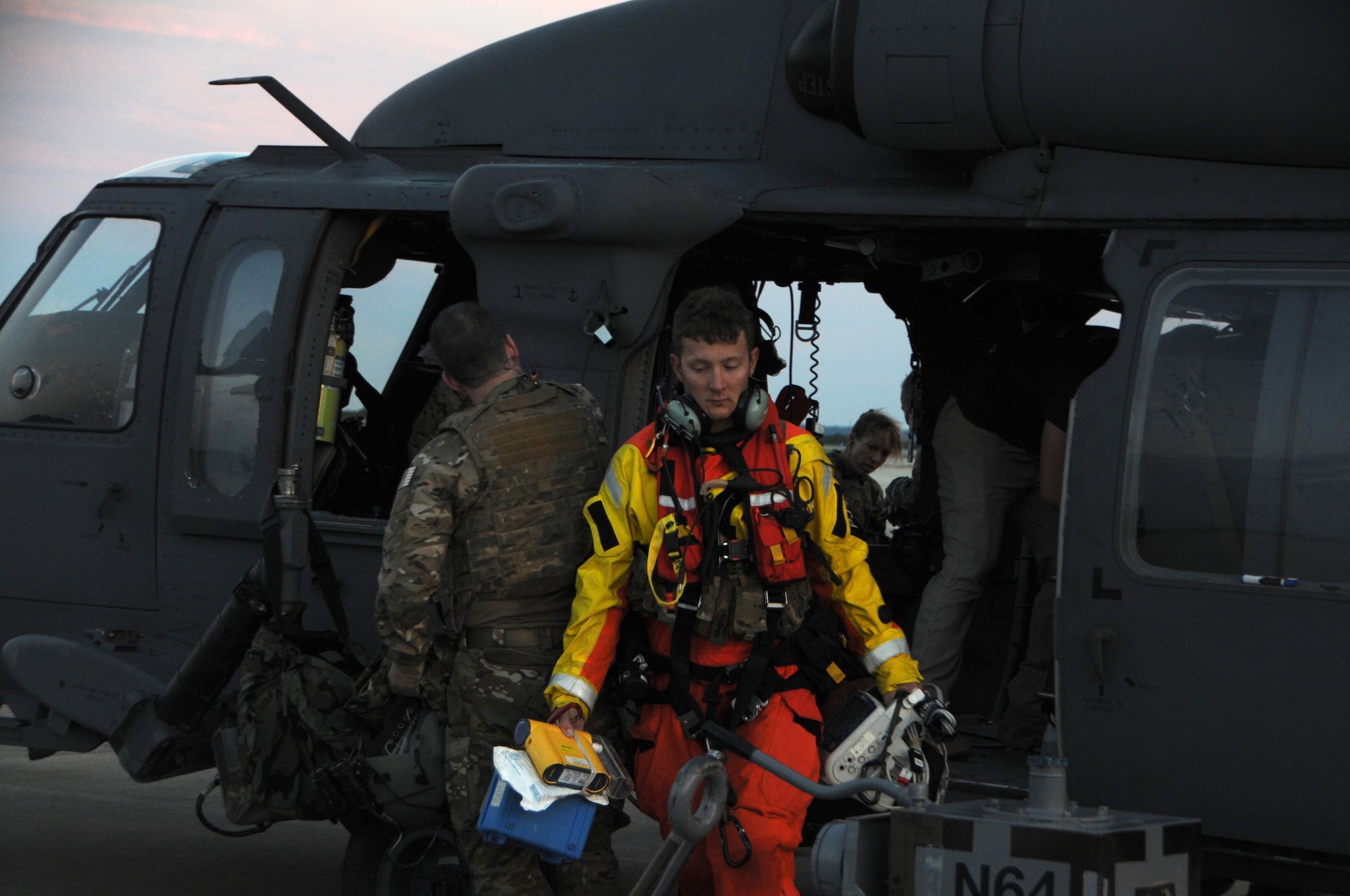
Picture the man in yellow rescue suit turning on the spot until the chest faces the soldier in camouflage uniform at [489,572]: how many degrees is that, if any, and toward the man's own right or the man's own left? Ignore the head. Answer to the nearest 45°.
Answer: approximately 90° to the man's own right

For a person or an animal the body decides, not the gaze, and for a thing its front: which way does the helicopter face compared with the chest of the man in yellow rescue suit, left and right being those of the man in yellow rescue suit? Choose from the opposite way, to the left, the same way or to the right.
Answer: to the right

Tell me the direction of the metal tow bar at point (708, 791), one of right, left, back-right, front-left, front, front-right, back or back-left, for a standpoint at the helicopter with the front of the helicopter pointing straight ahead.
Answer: left

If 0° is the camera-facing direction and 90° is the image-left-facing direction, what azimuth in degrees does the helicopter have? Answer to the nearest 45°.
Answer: approximately 90°

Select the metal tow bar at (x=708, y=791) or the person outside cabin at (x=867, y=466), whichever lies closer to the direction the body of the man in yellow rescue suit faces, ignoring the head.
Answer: the metal tow bar

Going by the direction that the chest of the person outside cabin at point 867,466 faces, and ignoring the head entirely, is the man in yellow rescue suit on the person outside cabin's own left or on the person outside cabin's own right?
on the person outside cabin's own right

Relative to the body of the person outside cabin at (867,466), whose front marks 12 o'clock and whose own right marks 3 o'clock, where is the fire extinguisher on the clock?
The fire extinguisher is roughly at 3 o'clock from the person outside cabin.

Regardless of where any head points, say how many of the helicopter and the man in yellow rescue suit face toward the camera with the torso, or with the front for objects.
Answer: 1

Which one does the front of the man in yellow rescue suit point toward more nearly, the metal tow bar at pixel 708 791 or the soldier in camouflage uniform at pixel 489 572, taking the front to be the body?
the metal tow bar

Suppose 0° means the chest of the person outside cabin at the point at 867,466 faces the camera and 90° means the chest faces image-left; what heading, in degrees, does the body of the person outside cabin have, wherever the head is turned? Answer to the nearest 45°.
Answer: approximately 315°

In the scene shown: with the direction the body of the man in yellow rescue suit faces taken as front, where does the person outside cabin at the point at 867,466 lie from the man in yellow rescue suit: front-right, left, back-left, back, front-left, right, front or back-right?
back

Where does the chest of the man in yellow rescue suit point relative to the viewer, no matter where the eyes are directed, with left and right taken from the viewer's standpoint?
facing the viewer

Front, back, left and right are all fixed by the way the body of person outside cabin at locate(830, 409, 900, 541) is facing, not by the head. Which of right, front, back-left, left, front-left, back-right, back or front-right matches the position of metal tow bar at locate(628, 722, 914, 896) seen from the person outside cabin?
front-right

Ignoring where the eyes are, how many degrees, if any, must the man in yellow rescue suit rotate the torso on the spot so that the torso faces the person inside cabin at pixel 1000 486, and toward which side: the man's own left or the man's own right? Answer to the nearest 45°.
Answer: approximately 135° to the man's own left
